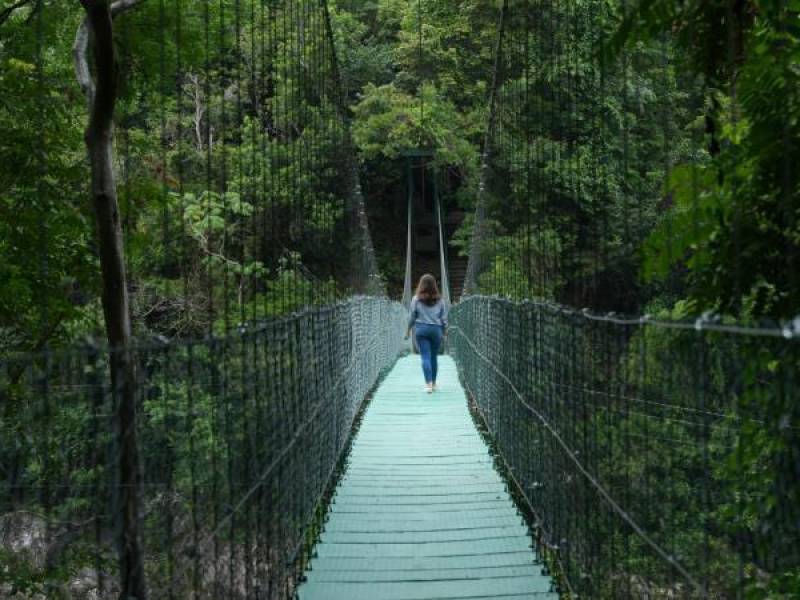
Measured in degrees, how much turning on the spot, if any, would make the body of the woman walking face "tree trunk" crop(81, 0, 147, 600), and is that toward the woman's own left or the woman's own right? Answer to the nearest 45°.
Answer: approximately 180°

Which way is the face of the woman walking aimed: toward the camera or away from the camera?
away from the camera

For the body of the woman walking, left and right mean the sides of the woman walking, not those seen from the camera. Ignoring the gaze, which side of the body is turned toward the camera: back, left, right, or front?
back
